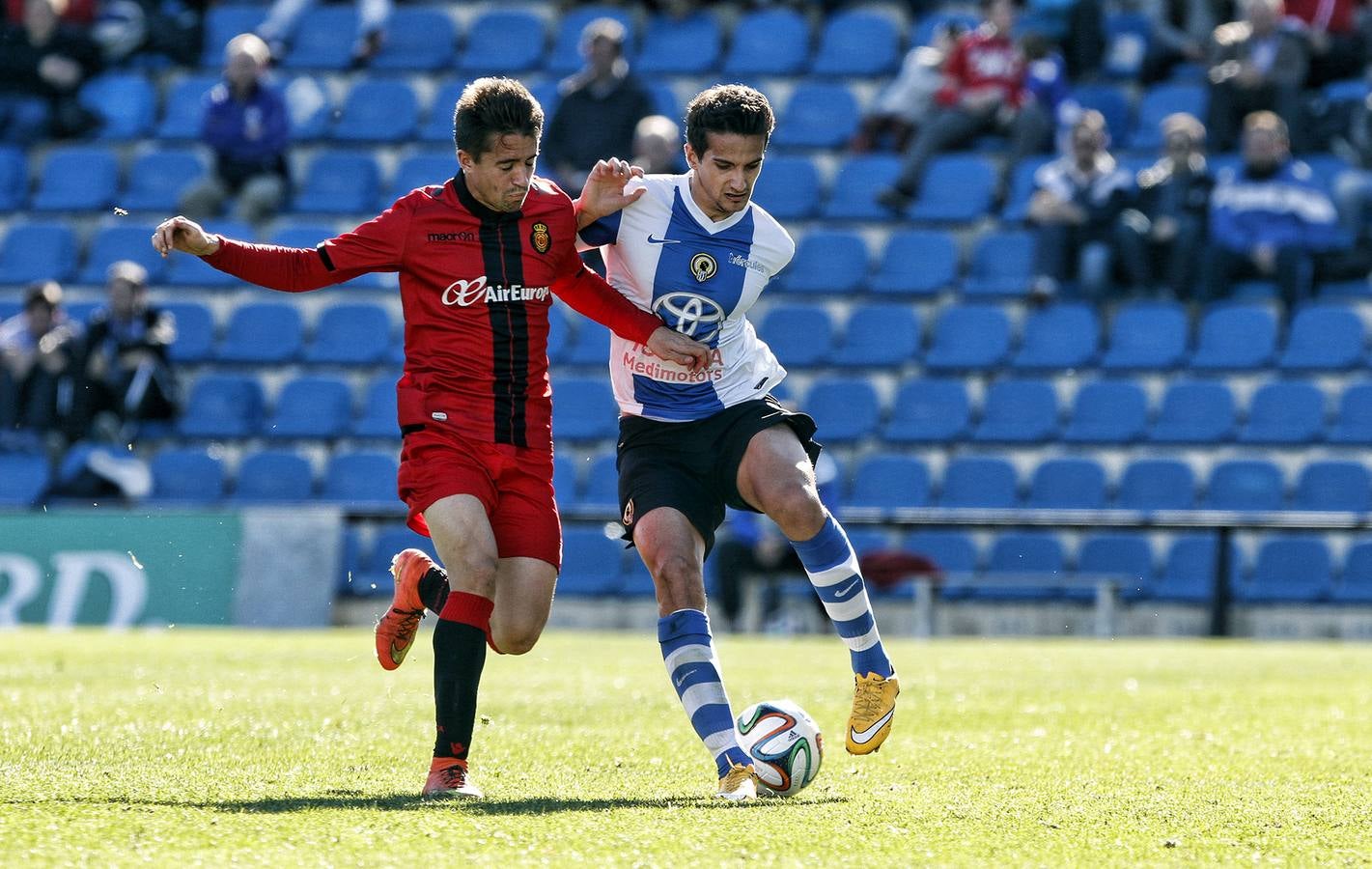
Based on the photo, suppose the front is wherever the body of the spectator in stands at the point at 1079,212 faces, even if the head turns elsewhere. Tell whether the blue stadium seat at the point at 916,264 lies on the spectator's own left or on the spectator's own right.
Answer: on the spectator's own right

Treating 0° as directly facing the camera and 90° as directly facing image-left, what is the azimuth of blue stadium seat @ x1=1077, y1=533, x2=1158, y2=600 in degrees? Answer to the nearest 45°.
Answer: approximately 0°

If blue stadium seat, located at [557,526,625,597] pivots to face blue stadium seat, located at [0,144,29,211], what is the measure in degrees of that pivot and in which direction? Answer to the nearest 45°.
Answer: approximately 135° to its right

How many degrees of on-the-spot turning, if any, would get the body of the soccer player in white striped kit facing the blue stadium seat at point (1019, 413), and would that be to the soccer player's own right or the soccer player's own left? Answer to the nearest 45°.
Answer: approximately 180°

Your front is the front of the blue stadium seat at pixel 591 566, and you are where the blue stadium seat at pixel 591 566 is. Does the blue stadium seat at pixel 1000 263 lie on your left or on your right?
on your left

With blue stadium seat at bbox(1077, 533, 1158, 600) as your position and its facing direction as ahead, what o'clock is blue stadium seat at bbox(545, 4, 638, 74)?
blue stadium seat at bbox(545, 4, 638, 74) is roughly at 4 o'clock from blue stadium seat at bbox(1077, 533, 1158, 600).

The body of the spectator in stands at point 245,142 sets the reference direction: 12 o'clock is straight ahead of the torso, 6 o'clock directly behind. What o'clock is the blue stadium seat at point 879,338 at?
The blue stadium seat is roughly at 10 o'clock from the spectator in stands.

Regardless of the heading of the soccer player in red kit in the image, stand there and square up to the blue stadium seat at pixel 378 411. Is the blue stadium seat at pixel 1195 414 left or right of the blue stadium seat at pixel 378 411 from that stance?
right

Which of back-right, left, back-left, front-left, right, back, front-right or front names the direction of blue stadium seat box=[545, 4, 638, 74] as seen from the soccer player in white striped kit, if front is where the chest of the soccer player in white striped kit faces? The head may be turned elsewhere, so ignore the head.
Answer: back

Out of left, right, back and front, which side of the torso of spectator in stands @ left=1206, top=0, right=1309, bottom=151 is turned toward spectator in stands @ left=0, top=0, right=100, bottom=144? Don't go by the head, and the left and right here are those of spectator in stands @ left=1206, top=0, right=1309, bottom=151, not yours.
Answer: right
